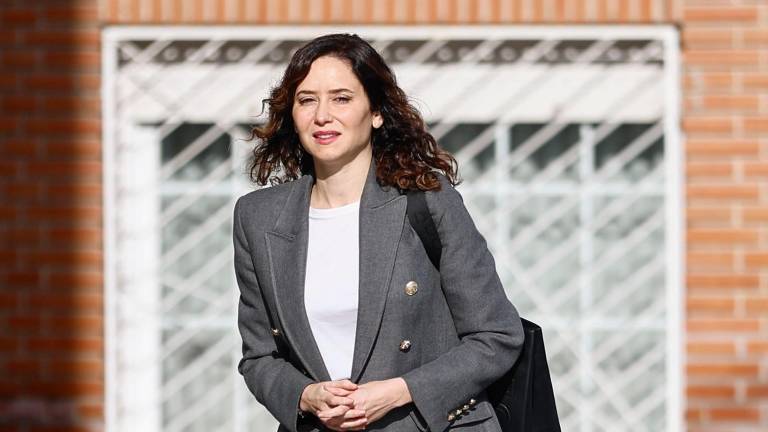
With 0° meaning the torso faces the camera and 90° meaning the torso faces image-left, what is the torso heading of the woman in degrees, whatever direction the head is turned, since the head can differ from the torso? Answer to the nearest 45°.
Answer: approximately 45°
